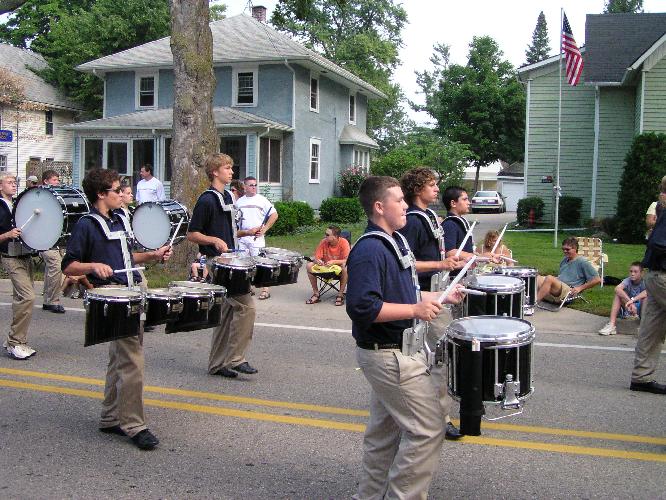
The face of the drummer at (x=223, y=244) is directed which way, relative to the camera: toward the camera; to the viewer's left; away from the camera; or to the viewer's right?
to the viewer's right

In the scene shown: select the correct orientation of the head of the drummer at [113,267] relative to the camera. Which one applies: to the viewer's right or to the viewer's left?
to the viewer's right

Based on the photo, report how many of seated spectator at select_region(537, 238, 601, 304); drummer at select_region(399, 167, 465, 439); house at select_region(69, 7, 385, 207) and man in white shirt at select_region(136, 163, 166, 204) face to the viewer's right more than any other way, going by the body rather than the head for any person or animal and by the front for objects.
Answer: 1

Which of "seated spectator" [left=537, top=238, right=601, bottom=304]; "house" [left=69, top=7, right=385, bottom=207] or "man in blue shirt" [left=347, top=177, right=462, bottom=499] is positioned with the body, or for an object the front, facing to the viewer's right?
the man in blue shirt

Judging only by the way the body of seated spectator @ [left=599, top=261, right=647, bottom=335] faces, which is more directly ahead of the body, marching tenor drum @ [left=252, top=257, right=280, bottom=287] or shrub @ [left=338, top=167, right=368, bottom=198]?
the marching tenor drum

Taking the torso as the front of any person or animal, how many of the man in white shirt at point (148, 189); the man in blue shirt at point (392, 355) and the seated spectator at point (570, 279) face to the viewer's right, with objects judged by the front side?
1

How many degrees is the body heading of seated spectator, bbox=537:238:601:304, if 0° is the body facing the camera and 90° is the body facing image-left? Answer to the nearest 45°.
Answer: approximately 45°

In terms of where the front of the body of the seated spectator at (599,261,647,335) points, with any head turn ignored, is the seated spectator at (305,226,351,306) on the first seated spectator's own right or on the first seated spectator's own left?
on the first seated spectator's own right

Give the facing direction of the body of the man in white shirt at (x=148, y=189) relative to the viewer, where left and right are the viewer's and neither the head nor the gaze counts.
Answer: facing the viewer and to the left of the viewer

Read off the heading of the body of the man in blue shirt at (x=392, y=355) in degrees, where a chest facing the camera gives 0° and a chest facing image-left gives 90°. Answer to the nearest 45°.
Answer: approximately 270°

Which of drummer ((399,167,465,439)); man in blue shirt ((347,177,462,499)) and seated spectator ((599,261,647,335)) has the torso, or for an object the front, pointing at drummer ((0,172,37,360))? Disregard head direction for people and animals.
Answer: the seated spectator

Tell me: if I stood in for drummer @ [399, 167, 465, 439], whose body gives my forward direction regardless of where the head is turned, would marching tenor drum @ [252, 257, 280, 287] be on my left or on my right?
on my left

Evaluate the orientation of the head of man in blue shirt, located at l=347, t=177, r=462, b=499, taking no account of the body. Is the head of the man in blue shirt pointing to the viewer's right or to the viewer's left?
to the viewer's right

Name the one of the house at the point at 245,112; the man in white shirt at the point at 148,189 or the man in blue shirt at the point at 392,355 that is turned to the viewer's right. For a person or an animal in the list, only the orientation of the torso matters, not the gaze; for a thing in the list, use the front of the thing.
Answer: the man in blue shirt

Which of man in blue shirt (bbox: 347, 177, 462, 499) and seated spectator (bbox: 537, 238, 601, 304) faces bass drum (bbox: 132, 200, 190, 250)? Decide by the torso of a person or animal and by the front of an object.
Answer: the seated spectator

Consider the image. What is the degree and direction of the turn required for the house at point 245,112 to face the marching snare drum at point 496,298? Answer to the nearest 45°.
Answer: approximately 45° to its left
